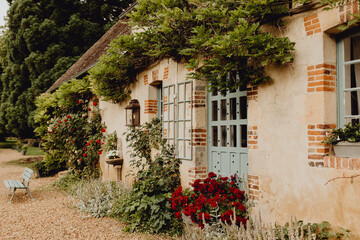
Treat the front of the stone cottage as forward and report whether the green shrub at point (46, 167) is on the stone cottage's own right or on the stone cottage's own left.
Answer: on the stone cottage's own right

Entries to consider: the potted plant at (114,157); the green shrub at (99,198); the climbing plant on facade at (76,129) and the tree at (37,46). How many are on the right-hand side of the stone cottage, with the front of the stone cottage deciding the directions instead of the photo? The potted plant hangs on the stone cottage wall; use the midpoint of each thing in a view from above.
4

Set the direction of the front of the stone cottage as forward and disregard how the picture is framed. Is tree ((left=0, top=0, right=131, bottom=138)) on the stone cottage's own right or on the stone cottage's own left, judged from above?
on the stone cottage's own right

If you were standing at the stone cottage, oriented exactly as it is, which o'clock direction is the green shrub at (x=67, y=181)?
The green shrub is roughly at 3 o'clock from the stone cottage.

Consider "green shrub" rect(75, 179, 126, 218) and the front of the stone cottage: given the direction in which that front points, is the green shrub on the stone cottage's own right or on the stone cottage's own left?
on the stone cottage's own right

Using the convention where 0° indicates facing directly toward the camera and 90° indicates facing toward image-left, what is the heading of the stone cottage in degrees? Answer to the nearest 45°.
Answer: approximately 45°

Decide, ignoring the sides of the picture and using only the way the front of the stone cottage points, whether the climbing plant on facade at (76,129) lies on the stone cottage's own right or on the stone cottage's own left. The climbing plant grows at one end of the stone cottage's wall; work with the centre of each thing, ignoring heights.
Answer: on the stone cottage's own right
